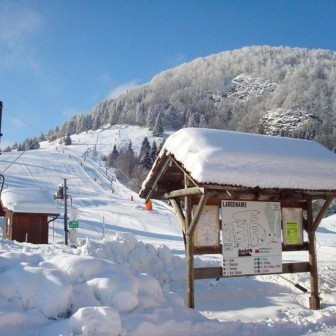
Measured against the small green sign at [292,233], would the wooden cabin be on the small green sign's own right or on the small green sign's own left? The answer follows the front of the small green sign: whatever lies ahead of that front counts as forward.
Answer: on the small green sign's own right

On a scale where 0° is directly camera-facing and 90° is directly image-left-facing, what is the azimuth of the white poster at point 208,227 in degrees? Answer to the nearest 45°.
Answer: approximately 0°

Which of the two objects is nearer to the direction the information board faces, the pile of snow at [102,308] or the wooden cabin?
the pile of snow

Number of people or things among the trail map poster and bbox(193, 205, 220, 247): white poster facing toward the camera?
2

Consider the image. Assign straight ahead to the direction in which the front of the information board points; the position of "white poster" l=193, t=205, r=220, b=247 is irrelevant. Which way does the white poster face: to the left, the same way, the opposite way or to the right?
the same way

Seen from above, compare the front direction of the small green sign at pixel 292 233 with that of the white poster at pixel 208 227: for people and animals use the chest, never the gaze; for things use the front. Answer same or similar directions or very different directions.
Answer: same or similar directions

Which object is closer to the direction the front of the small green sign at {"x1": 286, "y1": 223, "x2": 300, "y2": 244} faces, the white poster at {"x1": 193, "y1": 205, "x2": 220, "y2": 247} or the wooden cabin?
the white poster

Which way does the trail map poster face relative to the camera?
toward the camera

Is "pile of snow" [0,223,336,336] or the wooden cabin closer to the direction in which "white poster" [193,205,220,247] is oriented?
the pile of snow

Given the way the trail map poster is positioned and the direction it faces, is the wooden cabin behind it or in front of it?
behind

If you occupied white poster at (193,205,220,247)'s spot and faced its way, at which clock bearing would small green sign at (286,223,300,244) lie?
The small green sign is roughly at 8 o'clock from the white poster.

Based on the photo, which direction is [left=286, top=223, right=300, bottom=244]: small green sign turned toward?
toward the camera

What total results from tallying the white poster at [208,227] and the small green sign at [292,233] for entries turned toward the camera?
2

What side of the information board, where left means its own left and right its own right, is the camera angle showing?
front
